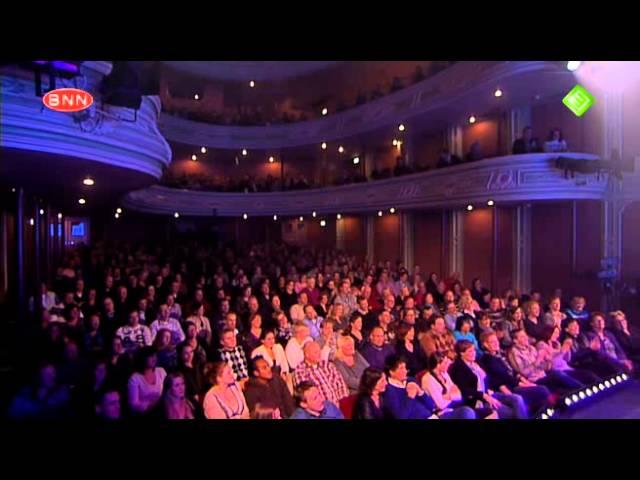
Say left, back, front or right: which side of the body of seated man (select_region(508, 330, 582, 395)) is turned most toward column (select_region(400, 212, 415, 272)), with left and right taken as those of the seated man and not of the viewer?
back

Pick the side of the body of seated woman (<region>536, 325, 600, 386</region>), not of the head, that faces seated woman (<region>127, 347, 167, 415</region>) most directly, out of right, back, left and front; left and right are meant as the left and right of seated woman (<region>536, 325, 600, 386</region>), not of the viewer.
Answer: right

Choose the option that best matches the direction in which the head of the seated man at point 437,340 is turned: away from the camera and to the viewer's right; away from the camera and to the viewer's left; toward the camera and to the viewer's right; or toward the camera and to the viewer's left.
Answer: toward the camera and to the viewer's right

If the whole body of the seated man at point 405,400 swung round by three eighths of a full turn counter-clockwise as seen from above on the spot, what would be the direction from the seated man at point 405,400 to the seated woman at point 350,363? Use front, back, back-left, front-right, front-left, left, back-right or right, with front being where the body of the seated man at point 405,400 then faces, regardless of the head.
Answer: front-left

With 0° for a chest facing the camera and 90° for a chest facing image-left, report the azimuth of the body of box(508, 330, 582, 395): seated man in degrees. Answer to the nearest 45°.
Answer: approximately 315°

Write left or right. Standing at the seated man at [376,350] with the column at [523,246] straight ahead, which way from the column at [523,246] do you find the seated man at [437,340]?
right

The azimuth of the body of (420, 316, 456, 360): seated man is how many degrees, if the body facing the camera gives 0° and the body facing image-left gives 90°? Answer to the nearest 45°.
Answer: approximately 315°

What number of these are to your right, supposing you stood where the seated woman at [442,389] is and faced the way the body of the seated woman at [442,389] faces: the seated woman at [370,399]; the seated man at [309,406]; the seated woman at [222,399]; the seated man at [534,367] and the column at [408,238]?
3
